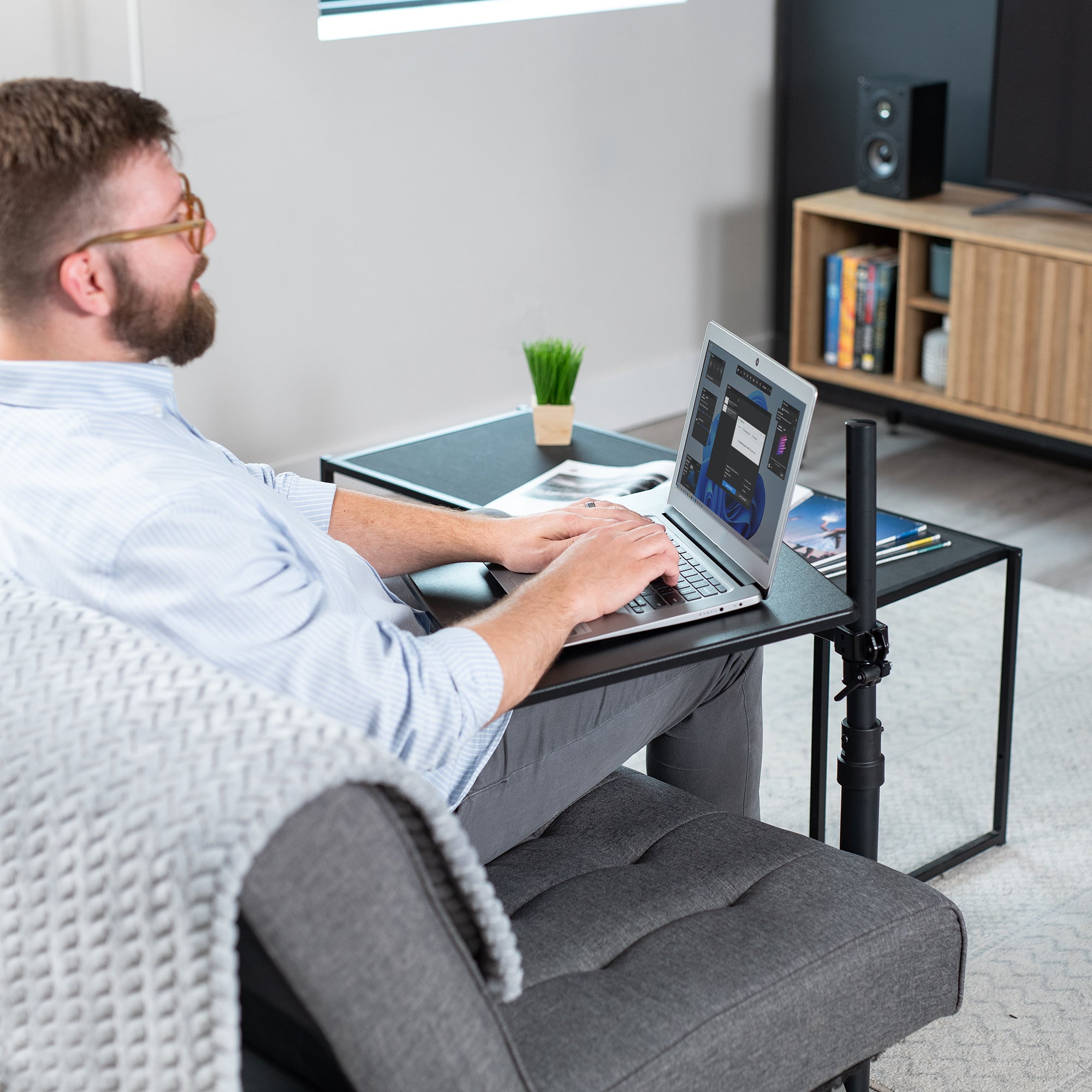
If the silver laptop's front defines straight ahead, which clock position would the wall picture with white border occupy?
The wall picture with white border is roughly at 4 o'clock from the silver laptop.

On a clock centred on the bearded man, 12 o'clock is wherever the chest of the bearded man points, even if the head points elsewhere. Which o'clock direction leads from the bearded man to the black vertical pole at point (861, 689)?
The black vertical pole is roughly at 1 o'clock from the bearded man.

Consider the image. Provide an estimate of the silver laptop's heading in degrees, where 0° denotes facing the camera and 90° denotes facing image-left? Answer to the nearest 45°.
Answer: approximately 45°

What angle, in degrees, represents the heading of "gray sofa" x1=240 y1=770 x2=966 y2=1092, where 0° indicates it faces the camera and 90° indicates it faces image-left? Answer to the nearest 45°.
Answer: approximately 225°

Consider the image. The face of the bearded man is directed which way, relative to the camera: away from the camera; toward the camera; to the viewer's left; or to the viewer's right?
to the viewer's right

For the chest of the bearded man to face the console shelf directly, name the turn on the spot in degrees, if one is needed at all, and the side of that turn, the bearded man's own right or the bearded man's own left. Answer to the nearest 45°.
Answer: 0° — they already face it
